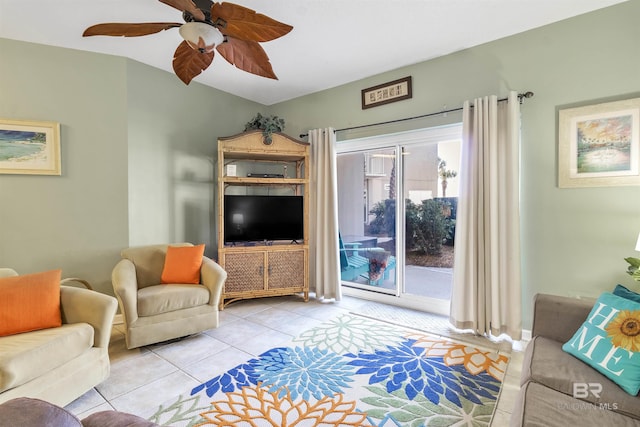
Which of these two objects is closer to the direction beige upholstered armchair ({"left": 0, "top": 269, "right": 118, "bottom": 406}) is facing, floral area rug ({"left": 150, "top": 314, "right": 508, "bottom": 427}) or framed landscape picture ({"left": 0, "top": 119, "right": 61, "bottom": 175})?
the floral area rug

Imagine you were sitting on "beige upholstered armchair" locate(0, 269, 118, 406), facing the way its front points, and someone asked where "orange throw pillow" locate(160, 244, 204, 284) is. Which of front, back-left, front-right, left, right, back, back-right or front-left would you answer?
left

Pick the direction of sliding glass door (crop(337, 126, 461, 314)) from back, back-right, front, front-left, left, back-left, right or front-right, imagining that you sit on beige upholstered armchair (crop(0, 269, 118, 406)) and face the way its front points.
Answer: front-left

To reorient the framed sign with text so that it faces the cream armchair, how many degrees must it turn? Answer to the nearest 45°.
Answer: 0° — it already faces it

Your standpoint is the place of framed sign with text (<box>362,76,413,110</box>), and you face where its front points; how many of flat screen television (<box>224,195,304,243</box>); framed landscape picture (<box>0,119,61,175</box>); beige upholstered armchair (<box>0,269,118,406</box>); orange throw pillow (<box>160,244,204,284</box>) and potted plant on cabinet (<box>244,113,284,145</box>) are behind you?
0

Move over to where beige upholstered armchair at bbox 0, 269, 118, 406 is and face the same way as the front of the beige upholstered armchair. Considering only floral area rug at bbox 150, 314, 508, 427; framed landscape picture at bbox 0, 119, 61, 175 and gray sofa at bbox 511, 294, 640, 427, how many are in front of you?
2

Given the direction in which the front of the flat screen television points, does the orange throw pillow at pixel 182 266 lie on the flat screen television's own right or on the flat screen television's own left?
on the flat screen television's own right

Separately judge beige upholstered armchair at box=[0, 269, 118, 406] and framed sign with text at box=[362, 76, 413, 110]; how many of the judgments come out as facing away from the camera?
0

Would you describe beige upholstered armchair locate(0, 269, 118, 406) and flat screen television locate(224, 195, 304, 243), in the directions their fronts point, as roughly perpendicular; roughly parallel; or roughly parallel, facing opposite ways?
roughly perpendicular

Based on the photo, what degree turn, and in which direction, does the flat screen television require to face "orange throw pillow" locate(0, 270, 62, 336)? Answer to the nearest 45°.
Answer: approximately 45° to its right

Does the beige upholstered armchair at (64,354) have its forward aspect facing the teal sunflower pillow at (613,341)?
yes

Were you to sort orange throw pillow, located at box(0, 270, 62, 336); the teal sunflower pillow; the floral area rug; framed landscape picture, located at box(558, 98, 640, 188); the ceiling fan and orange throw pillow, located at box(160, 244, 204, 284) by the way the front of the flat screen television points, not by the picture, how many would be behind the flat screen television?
0

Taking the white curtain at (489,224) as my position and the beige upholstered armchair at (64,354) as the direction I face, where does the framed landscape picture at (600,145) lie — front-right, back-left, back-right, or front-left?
back-left

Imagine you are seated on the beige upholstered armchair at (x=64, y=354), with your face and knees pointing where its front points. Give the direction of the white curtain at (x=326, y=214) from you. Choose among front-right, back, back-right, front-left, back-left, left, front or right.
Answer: front-left

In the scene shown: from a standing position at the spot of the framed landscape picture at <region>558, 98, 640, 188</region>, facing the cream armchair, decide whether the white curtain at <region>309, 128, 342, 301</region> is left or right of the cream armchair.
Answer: right

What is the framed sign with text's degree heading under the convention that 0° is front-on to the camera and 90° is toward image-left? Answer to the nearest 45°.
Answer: approximately 45°

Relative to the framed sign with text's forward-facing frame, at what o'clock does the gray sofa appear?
The gray sofa is roughly at 10 o'clock from the framed sign with text.

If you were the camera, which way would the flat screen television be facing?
facing the viewer

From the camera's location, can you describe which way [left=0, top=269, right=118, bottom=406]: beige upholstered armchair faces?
facing the viewer and to the right of the viewer

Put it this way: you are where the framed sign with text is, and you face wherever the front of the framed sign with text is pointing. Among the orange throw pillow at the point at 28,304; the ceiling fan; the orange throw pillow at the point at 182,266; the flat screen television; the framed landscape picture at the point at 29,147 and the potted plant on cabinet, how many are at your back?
0

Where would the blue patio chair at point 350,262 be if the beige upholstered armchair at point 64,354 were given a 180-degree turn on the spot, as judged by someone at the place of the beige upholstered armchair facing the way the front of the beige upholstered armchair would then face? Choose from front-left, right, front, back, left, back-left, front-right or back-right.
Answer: back-right

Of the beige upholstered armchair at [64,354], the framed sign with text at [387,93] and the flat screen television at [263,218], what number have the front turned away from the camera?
0

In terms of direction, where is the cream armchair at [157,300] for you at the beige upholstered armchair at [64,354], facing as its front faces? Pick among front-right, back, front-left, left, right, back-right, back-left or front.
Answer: left
